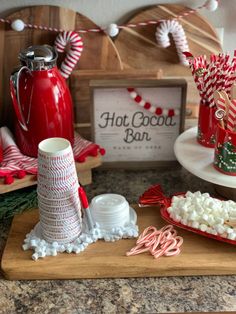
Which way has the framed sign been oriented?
toward the camera

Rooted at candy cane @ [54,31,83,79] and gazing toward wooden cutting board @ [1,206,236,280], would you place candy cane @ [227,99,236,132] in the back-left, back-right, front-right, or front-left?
front-left
